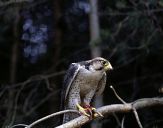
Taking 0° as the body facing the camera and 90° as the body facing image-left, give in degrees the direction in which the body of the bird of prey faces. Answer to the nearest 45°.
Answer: approximately 315°
